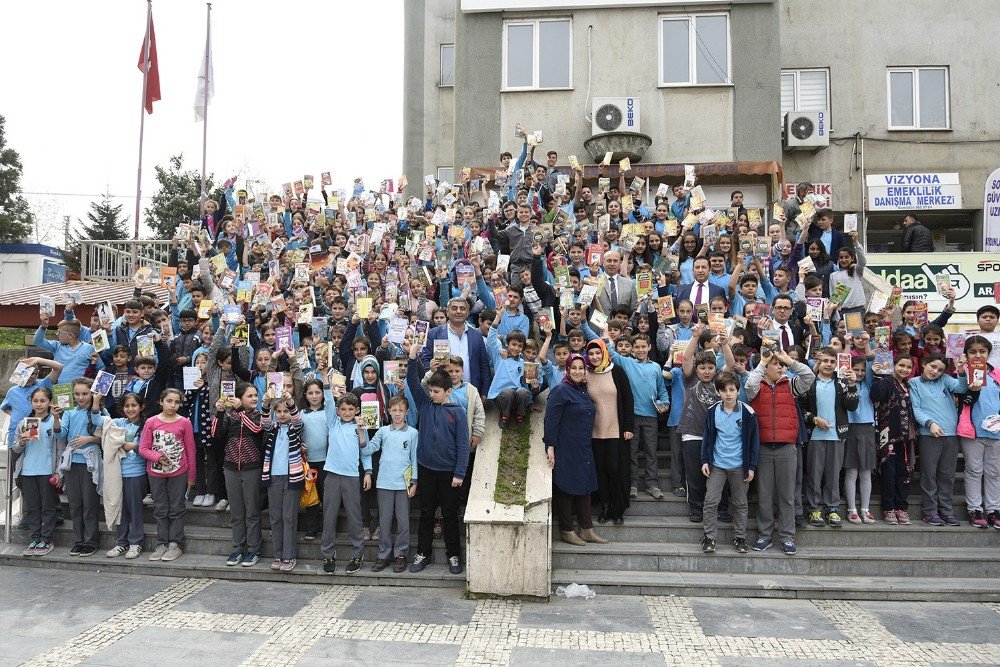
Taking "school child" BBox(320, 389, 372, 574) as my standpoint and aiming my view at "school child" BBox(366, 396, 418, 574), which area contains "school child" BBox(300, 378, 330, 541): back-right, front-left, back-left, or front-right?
back-left

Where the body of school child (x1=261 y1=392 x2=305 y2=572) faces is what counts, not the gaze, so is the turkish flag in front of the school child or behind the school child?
behind

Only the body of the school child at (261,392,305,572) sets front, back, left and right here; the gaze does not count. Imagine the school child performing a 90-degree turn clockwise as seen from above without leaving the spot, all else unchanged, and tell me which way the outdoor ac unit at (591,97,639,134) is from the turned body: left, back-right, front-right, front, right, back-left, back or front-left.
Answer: back-right

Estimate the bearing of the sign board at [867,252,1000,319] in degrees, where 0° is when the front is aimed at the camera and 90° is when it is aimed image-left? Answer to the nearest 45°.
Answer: approximately 0°

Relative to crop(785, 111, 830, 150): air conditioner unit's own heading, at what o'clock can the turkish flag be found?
The turkish flag is roughly at 3 o'clock from the air conditioner unit.

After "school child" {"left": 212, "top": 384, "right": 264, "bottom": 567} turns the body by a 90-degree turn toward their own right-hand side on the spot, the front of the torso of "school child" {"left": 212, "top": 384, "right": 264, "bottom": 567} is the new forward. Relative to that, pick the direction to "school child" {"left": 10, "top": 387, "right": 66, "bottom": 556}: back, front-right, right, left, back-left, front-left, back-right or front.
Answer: front-right

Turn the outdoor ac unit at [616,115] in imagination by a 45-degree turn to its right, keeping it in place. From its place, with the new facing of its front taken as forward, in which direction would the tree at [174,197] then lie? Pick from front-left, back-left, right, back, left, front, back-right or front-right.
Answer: right

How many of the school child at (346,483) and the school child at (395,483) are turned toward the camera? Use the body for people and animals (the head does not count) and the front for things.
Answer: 2

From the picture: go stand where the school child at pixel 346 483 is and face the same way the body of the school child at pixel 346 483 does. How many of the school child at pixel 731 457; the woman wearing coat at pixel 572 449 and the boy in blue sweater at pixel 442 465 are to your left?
3
